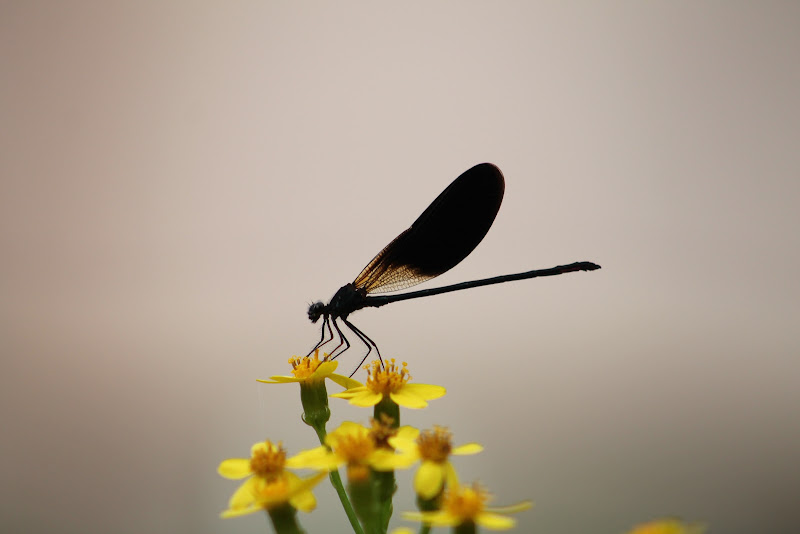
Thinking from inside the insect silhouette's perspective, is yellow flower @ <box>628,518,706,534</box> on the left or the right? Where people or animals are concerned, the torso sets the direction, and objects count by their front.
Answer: on its left

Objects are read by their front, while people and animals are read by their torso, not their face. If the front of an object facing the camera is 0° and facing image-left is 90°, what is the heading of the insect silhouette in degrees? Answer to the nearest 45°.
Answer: approximately 90°

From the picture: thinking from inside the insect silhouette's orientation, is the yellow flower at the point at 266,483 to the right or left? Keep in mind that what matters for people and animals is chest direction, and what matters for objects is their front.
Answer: on its left
